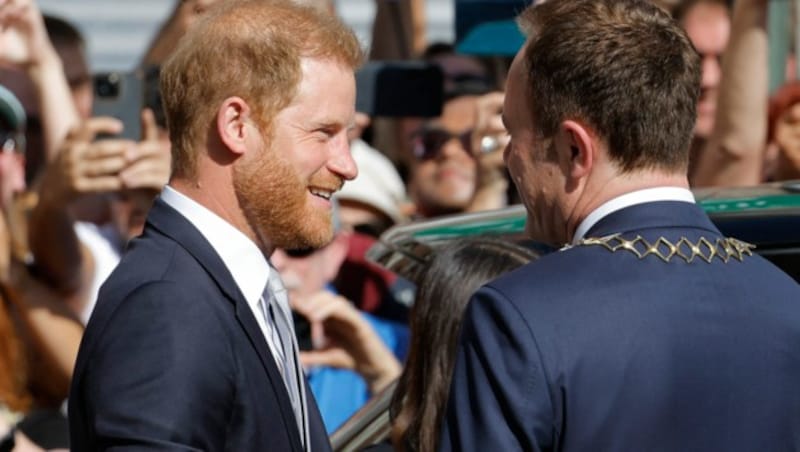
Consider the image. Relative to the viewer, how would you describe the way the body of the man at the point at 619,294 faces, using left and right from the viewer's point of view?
facing away from the viewer and to the left of the viewer

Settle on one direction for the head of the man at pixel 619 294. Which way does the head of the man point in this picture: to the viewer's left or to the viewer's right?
to the viewer's left

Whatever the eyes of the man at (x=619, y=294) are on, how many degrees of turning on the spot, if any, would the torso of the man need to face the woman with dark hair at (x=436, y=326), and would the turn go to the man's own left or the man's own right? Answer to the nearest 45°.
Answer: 0° — they already face them
